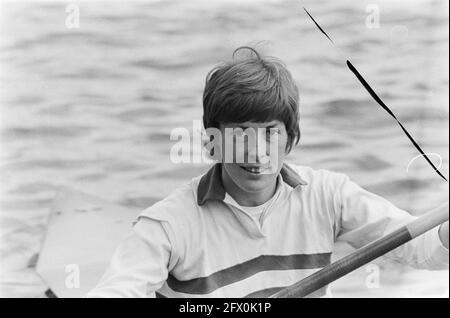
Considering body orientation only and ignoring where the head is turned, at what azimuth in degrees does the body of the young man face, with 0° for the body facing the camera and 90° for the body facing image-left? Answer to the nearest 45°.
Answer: approximately 0°
